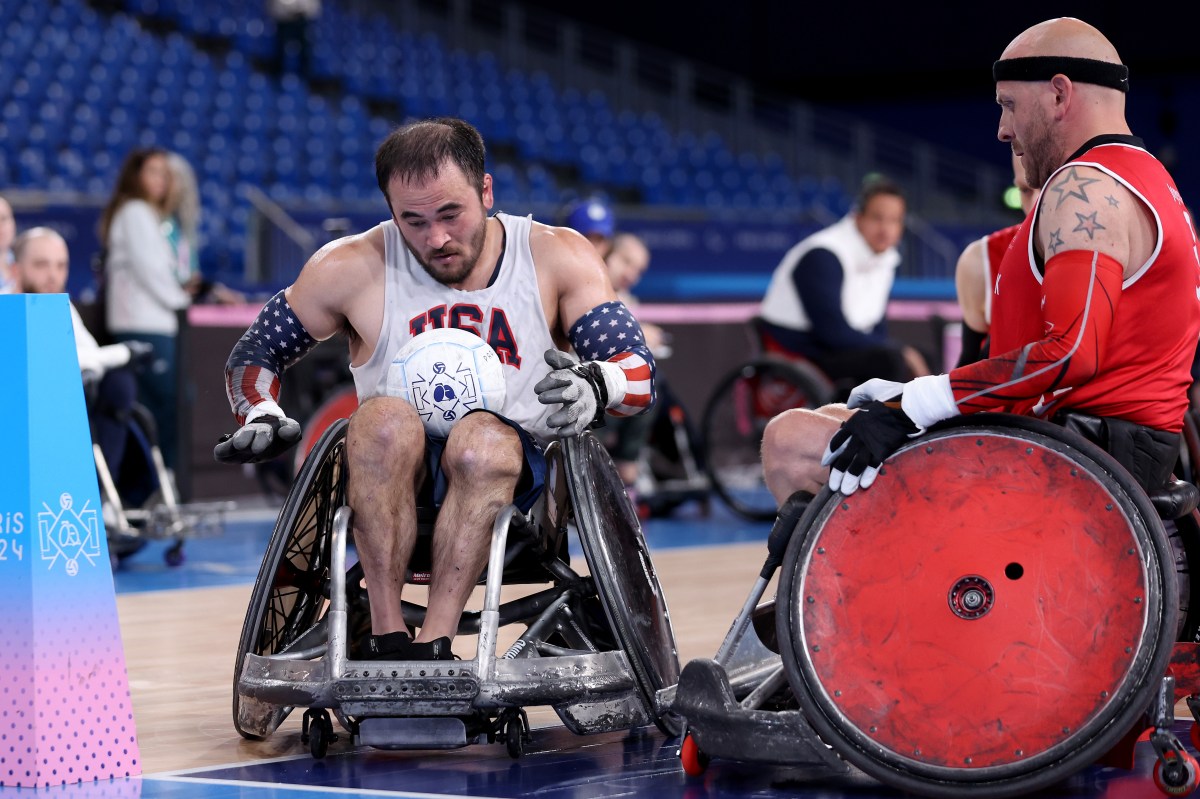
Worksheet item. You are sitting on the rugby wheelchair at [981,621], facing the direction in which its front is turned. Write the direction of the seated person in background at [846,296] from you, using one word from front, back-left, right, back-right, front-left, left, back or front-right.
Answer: right

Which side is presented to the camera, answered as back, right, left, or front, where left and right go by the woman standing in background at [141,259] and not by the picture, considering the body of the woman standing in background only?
right

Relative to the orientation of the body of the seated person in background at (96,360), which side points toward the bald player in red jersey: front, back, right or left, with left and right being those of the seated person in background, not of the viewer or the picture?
front

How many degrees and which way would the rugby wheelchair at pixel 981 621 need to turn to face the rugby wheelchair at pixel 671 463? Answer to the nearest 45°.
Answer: approximately 90° to its right

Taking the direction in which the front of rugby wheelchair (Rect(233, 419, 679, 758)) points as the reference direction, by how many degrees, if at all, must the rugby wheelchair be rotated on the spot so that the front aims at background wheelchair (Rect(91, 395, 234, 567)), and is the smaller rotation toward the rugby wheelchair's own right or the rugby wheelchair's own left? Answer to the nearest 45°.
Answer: approximately 180°

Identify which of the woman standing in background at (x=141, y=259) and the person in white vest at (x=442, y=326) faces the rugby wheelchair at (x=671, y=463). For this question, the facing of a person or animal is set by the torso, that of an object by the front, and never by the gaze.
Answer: the woman standing in background

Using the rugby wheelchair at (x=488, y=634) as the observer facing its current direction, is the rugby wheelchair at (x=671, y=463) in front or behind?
behind

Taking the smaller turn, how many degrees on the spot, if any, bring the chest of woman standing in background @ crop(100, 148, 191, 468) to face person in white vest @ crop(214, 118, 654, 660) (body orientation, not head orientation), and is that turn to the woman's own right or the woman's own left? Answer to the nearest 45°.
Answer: approximately 90° to the woman's own right

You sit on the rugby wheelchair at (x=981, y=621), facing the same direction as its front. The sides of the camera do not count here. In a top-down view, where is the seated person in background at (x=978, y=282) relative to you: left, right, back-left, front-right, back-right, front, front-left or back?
right

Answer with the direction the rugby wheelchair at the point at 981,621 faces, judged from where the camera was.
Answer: facing to the left of the viewer

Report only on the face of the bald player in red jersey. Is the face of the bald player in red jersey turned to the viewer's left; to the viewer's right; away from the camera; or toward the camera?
to the viewer's left
